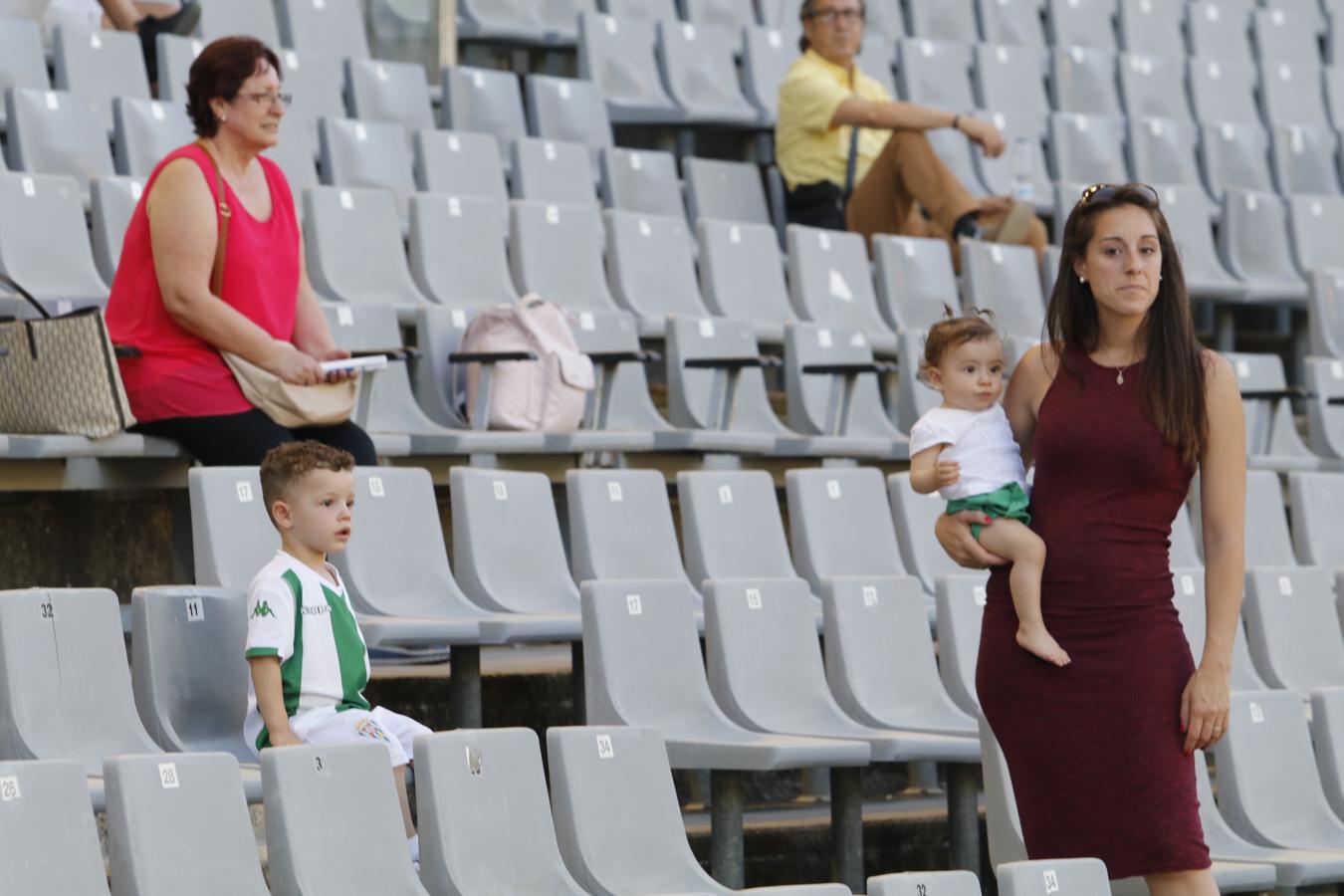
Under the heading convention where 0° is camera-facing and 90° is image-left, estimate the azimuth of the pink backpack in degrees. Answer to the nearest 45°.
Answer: approximately 315°

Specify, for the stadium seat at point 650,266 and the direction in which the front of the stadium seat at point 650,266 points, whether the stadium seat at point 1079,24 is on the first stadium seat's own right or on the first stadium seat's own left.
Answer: on the first stadium seat's own left

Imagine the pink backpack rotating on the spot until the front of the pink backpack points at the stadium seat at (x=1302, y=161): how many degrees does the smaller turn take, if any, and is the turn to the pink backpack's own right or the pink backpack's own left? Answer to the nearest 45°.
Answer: approximately 90° to the pink backpack's own left

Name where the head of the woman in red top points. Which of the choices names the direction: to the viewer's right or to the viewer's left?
to the viewer's right

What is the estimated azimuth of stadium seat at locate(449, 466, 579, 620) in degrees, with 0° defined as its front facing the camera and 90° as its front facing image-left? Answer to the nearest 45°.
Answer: approximately 315°

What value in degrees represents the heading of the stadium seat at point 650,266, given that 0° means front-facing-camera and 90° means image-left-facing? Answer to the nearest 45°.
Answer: approximately 315°

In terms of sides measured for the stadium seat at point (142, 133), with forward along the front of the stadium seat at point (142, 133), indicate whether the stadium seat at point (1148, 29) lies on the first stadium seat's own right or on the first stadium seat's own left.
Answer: on the first stadium seat's own left

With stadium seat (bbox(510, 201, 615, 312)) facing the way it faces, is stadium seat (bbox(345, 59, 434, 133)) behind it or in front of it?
behind
